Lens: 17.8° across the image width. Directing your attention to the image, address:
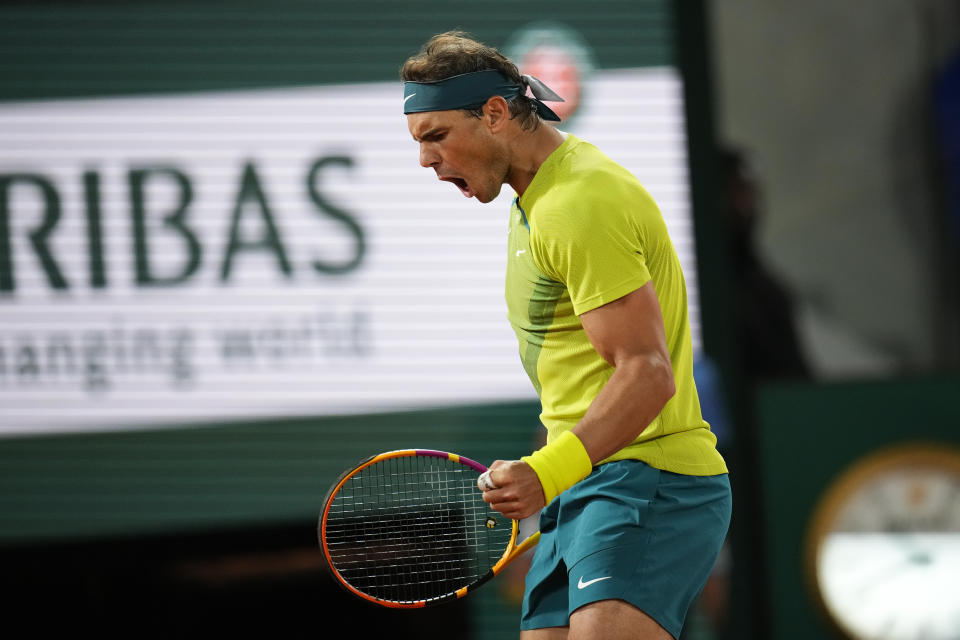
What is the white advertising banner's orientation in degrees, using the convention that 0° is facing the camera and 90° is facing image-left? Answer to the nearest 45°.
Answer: approximately 0°

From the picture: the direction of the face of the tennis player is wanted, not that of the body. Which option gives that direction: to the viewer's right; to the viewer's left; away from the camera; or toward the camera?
to the viewer's left

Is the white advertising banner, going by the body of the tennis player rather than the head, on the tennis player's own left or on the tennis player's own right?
on the tennis player's own right

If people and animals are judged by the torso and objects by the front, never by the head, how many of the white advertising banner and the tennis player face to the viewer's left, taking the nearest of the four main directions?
1

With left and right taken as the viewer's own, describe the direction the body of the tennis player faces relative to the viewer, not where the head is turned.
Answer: facing to the left of the viewer

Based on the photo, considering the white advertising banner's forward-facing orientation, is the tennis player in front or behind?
in front

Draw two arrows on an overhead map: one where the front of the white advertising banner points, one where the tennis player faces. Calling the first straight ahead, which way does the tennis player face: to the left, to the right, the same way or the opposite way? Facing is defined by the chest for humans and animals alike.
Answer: to the right
